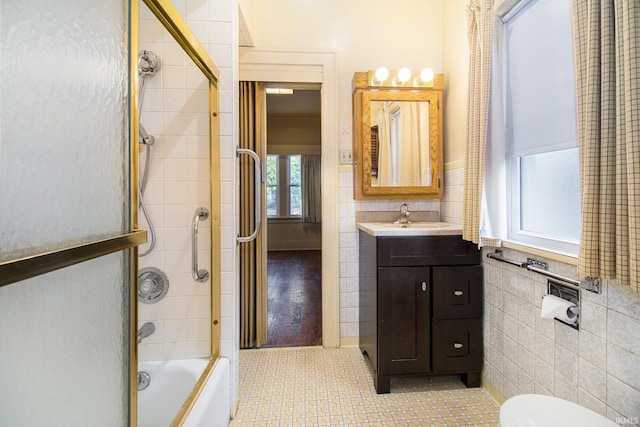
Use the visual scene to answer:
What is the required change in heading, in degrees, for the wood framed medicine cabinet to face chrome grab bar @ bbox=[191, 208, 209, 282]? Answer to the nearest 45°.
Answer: approximately 45° to its right

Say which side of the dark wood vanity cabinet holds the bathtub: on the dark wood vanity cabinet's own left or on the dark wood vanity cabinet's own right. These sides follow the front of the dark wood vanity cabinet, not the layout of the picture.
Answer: on the dark wood vanity cabinet's own right

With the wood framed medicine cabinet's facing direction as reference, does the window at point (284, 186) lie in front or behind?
behind

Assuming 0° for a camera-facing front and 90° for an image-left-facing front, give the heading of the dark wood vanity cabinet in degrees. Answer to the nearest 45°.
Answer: approximately 0°

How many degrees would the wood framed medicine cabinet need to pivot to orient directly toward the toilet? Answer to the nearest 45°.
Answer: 0° — it already faces it

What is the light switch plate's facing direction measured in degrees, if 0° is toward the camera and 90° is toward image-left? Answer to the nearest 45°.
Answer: approximately 0°

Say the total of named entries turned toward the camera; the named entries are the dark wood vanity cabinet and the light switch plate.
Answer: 2
